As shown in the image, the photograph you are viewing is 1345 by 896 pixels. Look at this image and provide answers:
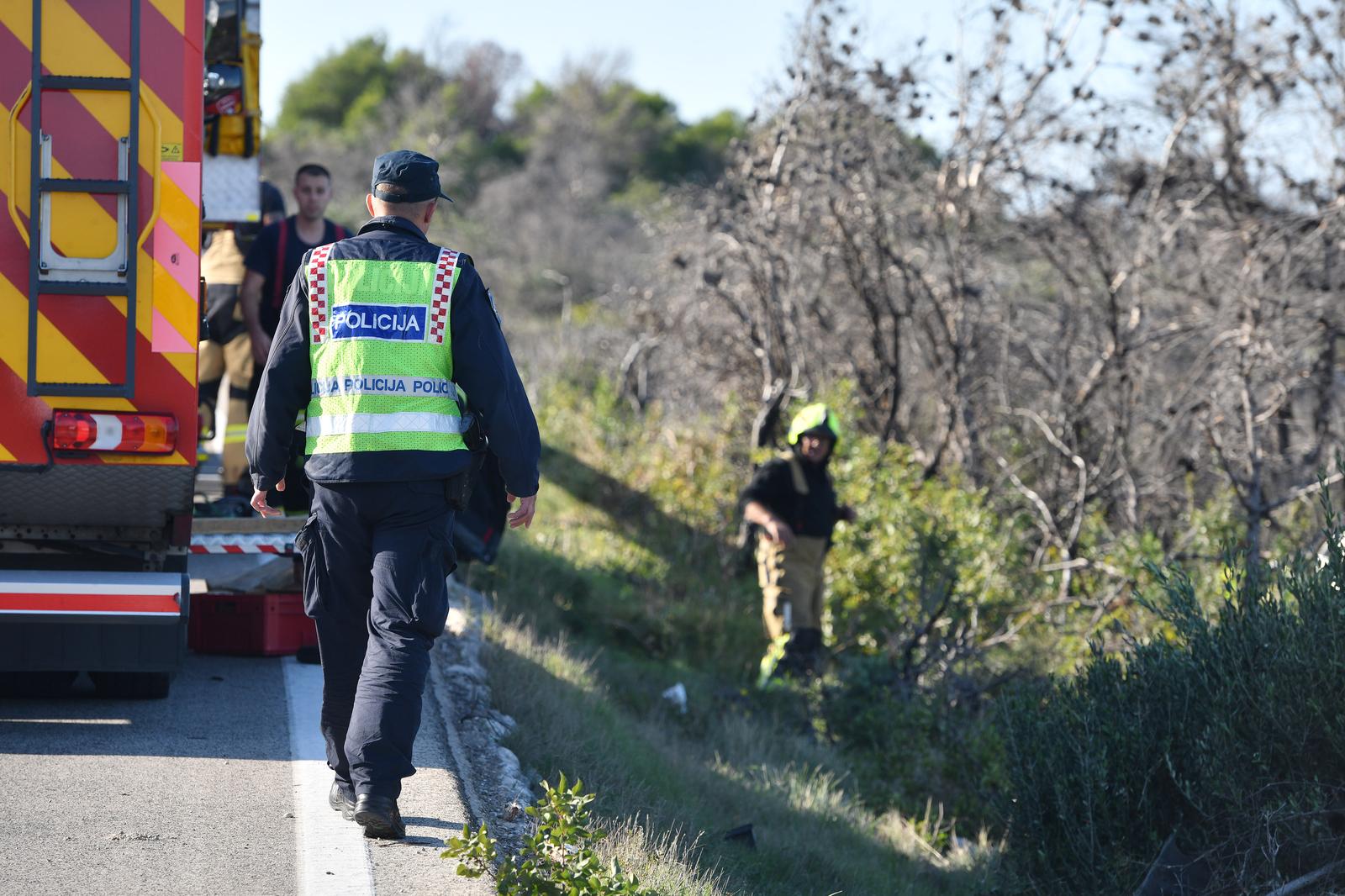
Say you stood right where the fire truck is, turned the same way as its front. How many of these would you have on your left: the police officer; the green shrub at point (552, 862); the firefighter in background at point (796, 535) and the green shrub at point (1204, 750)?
0

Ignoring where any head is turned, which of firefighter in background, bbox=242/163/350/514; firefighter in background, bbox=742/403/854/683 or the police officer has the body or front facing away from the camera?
the police officer

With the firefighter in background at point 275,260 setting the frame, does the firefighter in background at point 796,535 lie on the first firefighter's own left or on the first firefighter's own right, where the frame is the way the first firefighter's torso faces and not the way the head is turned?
on the first firefighter's own left

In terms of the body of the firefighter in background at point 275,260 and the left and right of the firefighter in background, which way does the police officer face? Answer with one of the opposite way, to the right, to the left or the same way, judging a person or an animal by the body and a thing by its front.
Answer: the opposite way

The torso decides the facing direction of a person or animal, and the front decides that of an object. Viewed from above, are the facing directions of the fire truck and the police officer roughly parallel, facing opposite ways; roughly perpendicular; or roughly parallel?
roughly parallel

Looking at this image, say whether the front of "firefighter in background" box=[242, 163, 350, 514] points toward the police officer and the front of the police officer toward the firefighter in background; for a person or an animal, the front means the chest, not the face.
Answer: yes

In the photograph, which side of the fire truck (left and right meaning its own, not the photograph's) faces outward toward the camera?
back

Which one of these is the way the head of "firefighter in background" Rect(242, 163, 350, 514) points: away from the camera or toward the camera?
toward the camera

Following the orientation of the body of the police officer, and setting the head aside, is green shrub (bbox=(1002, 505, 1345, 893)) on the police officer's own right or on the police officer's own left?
on the police officer's own right

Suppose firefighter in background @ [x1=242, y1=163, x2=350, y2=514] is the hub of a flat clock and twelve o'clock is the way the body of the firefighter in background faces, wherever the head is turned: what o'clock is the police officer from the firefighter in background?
The police officer is roughly at 12 o'clock from the firefighter in background.

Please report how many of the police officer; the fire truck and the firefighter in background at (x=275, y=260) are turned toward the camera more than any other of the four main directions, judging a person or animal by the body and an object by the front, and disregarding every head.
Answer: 1

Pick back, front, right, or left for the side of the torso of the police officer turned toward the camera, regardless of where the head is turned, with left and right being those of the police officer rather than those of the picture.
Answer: back

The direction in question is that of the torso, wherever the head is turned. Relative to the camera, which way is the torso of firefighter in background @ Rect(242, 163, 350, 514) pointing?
toward the camera

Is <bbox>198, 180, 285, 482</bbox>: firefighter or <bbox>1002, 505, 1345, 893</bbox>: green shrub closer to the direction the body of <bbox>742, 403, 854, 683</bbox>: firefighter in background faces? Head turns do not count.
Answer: the green shrub

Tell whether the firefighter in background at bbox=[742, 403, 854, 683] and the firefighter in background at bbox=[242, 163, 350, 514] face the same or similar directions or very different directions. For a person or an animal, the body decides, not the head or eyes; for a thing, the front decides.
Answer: same or similar directions

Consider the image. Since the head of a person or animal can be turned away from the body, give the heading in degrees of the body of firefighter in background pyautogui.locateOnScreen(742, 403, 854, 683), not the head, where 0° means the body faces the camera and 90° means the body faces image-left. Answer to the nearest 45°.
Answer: approximately 315°

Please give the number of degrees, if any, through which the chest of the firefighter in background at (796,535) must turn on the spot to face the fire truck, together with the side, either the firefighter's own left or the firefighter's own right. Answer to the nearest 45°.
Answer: approximately 90° to the firefighter's own right

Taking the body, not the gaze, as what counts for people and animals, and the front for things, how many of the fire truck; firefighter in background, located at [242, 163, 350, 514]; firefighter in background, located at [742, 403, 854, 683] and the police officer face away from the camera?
2

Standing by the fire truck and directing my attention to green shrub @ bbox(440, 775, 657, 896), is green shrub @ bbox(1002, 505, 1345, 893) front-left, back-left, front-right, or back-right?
front-left

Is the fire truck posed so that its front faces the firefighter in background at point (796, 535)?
no
